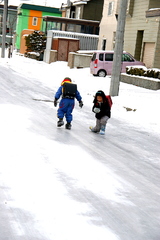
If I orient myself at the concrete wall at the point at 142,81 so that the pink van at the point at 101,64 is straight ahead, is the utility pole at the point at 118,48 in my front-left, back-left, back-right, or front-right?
back-left

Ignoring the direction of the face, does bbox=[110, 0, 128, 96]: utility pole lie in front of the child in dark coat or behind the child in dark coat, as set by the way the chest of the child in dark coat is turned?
behind

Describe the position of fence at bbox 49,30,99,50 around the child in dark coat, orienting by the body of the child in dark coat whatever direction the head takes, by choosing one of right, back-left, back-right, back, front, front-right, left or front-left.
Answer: back-right

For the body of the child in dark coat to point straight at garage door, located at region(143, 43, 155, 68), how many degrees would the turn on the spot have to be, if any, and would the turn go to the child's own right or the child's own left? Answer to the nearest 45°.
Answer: approximately 135° to the child's own right

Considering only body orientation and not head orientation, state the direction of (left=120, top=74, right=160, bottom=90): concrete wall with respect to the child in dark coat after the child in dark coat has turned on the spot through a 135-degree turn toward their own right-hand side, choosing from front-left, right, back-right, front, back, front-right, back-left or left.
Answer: front

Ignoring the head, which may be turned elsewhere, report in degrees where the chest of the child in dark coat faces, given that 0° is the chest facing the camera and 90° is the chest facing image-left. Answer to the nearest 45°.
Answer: approximately 45°

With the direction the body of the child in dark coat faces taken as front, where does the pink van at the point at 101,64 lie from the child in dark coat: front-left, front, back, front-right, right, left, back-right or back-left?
back-right
